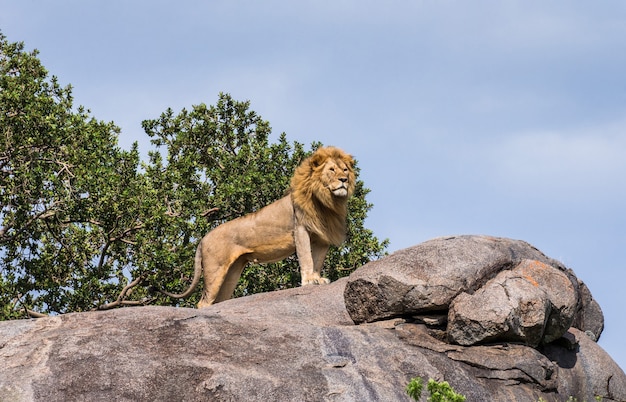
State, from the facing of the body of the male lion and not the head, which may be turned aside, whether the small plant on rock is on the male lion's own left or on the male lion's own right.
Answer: on the male lion's own right

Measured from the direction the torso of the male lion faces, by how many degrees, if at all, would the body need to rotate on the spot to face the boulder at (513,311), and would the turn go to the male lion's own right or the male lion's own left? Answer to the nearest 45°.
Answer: approximately 45° to the male lion's own right

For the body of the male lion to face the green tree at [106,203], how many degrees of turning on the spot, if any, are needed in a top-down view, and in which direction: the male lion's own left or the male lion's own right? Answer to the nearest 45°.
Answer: approximately 135° to the male lion's own left

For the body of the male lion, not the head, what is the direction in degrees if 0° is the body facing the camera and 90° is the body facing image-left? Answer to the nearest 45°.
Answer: approximately 270°
